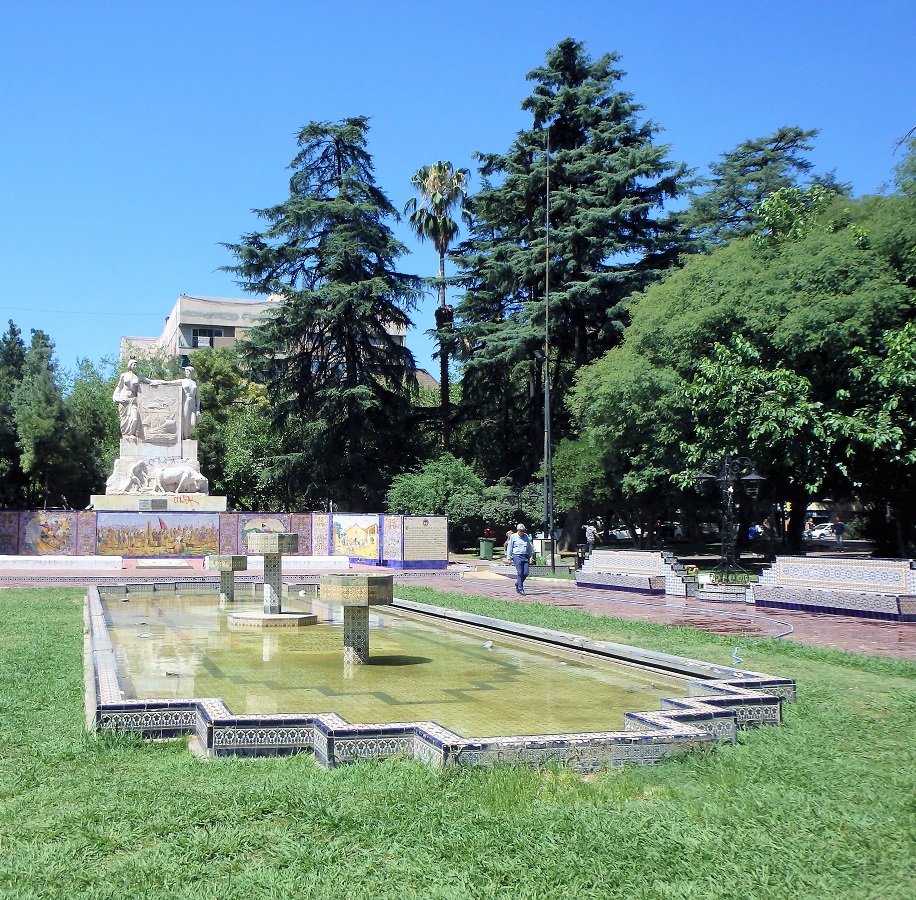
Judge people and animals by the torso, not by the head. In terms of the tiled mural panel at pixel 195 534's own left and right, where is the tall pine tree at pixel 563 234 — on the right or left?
on its left

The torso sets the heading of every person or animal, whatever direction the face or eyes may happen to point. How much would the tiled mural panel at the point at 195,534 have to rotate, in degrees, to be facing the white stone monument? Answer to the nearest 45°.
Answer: approximately 180°

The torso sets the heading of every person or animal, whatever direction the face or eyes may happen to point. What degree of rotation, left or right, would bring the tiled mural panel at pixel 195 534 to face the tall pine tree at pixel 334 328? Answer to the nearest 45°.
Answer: approximately 135° to its left

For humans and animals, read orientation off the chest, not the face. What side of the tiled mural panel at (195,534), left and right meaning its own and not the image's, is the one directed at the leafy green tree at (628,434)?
left

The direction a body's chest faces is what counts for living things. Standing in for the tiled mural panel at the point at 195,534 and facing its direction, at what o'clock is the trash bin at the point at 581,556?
The trash bin is roughly at 10 o'clock from the tiled mural panel.

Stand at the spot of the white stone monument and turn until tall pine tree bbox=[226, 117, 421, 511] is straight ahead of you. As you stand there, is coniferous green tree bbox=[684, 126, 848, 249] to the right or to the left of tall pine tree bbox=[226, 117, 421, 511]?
right

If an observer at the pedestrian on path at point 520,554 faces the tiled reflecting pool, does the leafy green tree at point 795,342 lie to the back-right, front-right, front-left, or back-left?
back-left

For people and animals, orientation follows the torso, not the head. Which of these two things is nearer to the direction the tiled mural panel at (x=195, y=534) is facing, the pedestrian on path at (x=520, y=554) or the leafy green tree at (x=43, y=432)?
the pedestrian on path

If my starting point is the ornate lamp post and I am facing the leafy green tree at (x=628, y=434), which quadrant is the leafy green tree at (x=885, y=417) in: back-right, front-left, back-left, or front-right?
front-right

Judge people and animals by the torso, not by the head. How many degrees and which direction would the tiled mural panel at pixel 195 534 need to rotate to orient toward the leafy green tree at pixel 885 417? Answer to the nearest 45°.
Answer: approximately 45° to its left

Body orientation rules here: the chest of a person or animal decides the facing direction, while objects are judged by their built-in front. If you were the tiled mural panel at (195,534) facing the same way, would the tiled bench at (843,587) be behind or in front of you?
in front

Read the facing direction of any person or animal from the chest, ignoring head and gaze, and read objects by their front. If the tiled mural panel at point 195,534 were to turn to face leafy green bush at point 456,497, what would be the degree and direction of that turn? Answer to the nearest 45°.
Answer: approximately 135° to its left

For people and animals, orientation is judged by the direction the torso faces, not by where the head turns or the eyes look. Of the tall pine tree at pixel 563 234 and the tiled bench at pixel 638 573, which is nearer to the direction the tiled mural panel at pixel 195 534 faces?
the tiled bench

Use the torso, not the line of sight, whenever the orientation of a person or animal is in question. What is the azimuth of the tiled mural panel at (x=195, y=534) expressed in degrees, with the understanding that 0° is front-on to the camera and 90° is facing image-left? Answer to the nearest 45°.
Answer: approximately 0°
